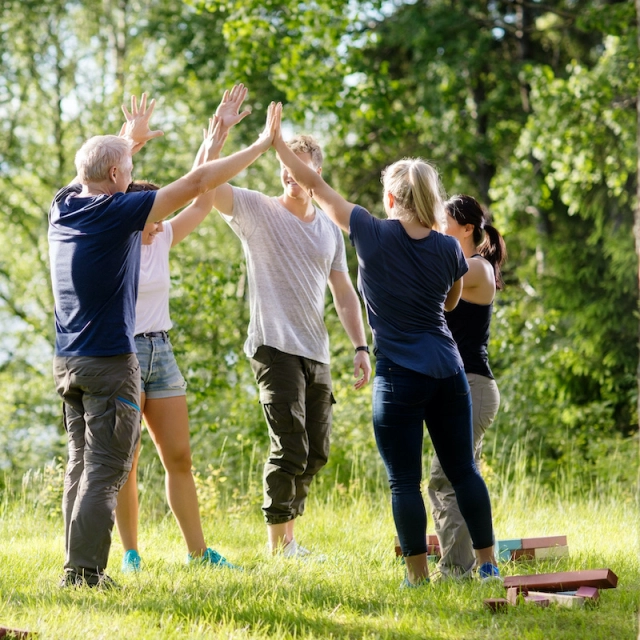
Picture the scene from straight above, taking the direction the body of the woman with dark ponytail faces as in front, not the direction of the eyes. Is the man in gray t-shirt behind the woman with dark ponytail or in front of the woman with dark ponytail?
in front

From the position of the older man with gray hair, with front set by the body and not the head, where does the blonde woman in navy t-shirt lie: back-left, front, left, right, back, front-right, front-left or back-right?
front-right

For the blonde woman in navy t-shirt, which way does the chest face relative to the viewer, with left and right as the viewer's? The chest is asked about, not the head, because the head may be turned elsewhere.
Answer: facing away from the viewer and to the left of the viewer

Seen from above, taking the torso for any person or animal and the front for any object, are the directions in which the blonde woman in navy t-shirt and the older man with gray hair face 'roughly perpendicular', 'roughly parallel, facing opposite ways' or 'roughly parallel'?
roughly perpendicular

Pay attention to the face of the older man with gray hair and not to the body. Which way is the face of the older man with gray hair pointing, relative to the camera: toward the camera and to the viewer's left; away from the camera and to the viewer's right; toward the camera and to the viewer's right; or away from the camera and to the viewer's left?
away from the camera and to the viewer's right

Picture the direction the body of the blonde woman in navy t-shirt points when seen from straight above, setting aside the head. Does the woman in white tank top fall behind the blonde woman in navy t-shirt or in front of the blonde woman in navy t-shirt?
in front

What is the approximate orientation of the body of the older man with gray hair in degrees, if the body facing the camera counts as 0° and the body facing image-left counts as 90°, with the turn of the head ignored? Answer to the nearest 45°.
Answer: approximately 225°

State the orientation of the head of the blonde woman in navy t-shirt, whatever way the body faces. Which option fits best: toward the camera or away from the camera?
away from the camera

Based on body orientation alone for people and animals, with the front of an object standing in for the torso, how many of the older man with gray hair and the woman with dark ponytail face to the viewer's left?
1

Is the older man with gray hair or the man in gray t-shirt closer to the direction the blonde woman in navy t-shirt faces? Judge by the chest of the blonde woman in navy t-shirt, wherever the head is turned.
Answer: the man in gray t-shirt

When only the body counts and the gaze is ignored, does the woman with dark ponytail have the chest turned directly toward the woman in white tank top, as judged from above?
yes

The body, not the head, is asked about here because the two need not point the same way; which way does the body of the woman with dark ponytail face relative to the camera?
to the viewer's left
